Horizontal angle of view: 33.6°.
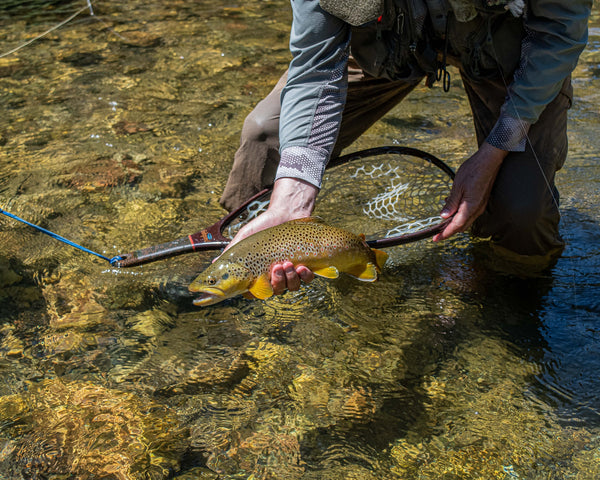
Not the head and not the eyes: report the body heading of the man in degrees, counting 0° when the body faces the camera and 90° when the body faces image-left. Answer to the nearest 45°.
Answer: approximately 0°

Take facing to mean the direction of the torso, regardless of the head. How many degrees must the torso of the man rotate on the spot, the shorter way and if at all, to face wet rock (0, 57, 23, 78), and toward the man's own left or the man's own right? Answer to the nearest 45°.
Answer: approximately 135° to the man's own right

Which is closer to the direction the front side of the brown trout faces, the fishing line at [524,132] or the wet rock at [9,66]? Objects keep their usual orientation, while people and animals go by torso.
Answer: the wet rock

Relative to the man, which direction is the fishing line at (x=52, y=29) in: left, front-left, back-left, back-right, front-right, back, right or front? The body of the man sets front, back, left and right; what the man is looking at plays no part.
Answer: back-right

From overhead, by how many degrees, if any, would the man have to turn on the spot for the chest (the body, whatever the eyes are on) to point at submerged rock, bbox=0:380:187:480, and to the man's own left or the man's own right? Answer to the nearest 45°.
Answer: approximately 45° to the man's own right

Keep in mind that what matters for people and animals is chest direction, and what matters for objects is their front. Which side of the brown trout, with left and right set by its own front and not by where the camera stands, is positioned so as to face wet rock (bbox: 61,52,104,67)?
right

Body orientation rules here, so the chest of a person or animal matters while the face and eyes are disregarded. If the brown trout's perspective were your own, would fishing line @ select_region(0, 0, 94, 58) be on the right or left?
on its right

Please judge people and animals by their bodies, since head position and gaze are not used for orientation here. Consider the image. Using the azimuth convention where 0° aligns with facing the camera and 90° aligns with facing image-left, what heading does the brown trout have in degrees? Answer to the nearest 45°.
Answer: approximately 90°

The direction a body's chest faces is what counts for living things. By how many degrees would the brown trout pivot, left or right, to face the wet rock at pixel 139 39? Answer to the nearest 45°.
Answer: approximately 90° to its right

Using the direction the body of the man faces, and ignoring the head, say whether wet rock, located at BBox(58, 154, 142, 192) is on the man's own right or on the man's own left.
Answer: on the man's own right

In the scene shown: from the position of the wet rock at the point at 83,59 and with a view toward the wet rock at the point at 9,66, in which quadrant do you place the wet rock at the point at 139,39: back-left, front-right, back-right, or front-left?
back-right
